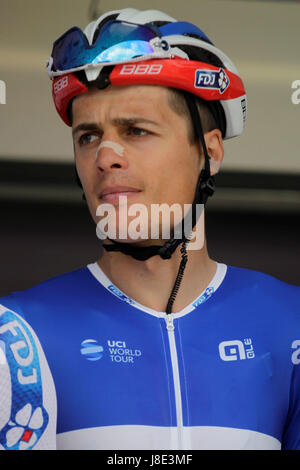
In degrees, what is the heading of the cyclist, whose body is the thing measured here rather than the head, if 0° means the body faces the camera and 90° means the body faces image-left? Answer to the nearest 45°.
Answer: approximately 0°
